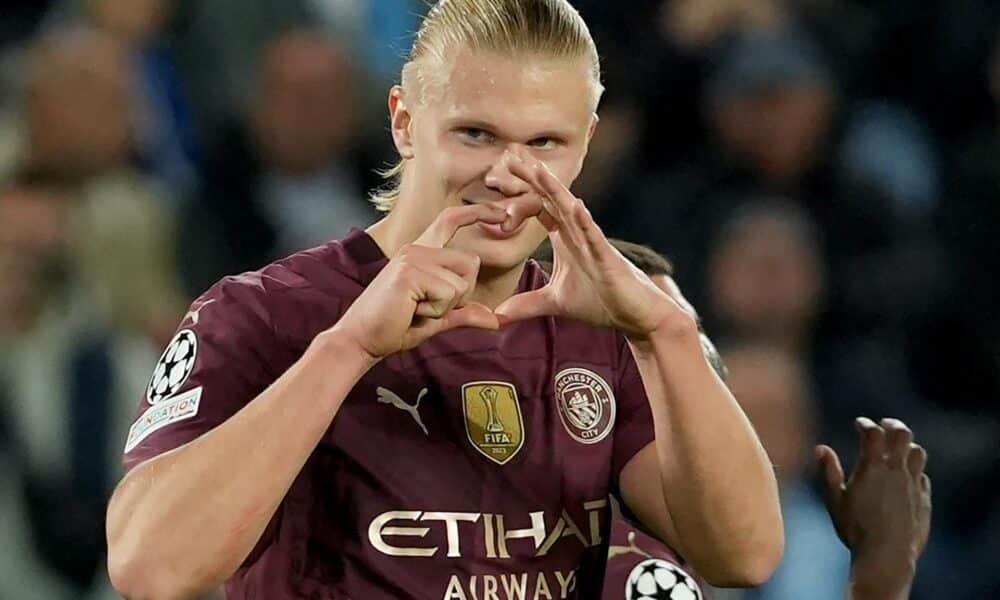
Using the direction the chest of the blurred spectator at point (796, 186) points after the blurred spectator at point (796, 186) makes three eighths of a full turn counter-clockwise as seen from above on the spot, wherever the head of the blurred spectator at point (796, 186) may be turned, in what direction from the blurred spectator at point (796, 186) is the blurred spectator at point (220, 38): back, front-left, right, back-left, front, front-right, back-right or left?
back-left

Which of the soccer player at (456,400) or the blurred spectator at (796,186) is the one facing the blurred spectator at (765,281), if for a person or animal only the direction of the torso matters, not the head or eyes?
the blurred spectator at (796,186)

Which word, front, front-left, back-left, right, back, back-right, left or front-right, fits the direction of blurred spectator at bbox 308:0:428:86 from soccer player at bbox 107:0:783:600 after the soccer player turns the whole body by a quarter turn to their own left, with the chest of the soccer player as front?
front-left

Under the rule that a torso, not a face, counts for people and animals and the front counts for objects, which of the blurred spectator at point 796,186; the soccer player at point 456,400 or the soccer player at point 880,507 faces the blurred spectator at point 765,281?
the blurred spectator at point 796,186

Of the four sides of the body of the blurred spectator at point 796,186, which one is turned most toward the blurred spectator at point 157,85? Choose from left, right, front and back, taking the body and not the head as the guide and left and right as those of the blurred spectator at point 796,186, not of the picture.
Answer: right

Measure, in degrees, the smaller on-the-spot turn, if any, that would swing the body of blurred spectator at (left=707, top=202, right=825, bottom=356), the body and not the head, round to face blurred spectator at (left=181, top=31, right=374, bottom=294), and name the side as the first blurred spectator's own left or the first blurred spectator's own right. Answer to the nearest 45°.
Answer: approximately 90° to the first blurred spectator's own right

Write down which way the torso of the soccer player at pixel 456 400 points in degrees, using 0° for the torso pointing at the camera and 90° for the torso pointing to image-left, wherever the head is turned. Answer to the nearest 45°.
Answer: approximately 315°
